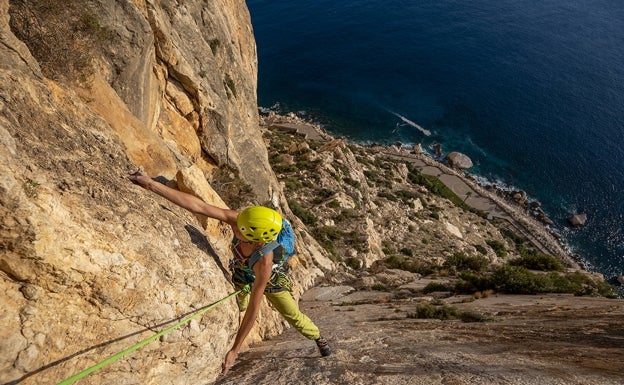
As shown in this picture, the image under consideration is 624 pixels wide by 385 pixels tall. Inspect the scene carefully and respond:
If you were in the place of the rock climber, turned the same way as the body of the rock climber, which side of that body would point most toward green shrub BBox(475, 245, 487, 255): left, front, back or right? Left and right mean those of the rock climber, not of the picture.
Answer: back

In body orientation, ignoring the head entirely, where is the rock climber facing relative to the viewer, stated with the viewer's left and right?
facing the viewer and to the left of the viewer

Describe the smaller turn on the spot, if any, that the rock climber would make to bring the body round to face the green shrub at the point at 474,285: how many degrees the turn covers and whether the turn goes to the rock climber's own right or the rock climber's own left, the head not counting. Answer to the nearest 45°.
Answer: approximately 180°

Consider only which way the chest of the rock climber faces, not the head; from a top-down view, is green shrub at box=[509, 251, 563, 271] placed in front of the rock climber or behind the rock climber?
behind

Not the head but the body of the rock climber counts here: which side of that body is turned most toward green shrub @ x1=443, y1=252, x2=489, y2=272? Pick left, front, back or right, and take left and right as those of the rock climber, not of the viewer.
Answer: back

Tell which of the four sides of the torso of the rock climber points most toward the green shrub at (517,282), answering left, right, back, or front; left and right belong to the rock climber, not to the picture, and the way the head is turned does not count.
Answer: back

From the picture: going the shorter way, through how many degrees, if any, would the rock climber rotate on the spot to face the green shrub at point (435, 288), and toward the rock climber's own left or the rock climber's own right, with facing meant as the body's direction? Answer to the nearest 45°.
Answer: approximately 180°
